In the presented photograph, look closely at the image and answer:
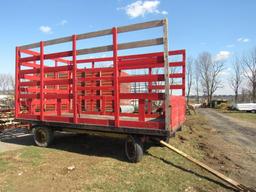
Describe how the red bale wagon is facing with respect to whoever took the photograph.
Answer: facing the viewer and to the right of the viewer
